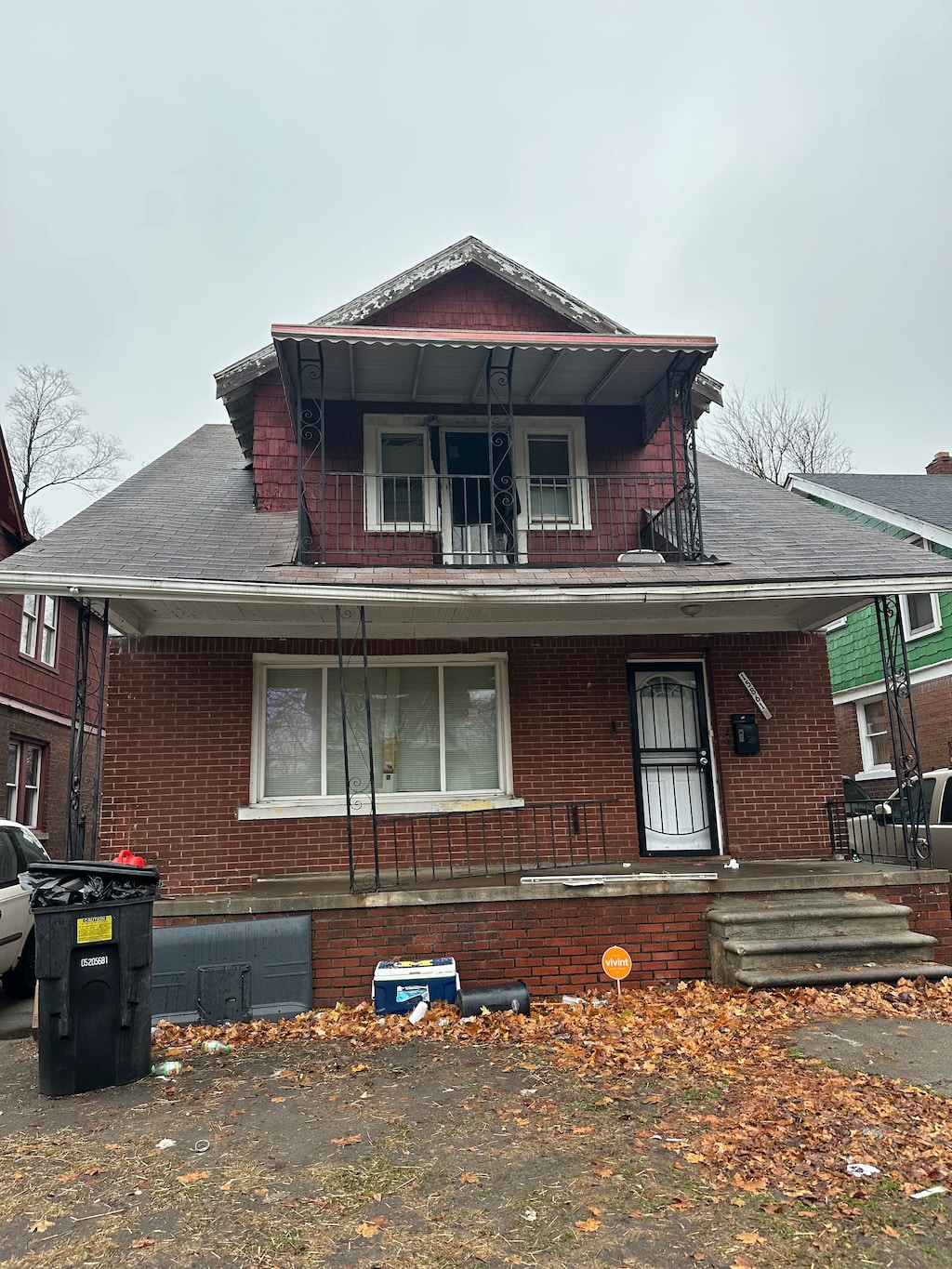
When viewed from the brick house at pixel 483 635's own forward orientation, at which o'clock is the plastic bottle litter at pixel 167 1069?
The plastic bottle litter is roughly at 1 o'clock from the brick house.

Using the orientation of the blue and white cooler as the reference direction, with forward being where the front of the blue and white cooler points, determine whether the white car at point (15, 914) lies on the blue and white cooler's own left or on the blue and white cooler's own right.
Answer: on the blue and white cooler's own right

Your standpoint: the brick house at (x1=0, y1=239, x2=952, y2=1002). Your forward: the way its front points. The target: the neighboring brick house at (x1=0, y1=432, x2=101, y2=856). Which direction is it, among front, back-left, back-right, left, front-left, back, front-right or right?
back-right

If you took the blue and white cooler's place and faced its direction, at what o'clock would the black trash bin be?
The black trash bin is roughly at 2 o'clock from the blue and white cooler.

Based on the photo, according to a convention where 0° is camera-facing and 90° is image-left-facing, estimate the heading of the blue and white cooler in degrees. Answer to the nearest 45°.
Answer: approximately 0°

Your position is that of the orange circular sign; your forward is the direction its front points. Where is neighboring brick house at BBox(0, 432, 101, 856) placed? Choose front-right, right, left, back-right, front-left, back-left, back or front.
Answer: back-right

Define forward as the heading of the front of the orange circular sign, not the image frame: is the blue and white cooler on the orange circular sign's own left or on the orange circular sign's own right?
on the orange circular sign's own right

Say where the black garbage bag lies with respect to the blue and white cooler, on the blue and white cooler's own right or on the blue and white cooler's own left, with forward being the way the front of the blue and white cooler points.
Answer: on the blue and white cooler's own right

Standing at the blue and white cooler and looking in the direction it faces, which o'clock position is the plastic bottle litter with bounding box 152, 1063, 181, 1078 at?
The plastic bottle litter is roughly at 2 o'clock from the blue and white cooler.

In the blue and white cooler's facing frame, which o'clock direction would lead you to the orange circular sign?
The orange circular sign is roughly at 9 o'clock from the blue and white cooler.

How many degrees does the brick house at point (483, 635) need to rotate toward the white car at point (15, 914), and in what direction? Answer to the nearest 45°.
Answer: approximately 90° to its right

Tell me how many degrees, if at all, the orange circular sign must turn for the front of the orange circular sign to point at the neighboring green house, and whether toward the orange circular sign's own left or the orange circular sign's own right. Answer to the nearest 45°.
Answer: approximately 135° to the orange circular sign's own left

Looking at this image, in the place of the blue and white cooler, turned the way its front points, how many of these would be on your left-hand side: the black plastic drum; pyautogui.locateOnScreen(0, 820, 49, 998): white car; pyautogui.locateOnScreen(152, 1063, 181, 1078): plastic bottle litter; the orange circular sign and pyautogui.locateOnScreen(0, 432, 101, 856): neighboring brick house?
2

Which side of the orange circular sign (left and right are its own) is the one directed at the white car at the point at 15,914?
right
